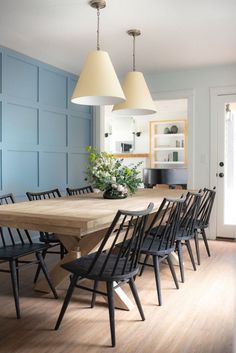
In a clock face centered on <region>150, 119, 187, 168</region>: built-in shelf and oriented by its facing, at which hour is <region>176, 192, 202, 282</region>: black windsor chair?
The black windsor chair is roughly at 12 o'clock from the built-in shelf.

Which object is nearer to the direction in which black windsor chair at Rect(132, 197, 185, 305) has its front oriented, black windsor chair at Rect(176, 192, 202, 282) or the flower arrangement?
the flower arrangement

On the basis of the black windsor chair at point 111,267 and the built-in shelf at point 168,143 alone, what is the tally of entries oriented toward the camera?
1

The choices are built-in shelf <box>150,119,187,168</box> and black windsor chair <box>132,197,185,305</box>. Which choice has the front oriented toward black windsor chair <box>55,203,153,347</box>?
the built-in shelf

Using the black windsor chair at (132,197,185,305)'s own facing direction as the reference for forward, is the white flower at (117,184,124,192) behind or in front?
in front

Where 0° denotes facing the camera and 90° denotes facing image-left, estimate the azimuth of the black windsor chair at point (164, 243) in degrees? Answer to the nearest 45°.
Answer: approximately 135°

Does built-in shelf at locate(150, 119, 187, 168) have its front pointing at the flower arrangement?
yes

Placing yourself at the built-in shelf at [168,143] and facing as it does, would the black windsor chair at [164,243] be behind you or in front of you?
in front

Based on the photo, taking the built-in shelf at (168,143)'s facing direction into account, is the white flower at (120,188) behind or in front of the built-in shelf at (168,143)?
in front

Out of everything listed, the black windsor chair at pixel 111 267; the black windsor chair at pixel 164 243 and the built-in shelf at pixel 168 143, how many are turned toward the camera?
1

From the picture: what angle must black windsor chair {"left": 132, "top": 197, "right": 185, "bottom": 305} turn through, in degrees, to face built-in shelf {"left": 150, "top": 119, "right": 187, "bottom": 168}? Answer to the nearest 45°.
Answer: approximately 45° to its right

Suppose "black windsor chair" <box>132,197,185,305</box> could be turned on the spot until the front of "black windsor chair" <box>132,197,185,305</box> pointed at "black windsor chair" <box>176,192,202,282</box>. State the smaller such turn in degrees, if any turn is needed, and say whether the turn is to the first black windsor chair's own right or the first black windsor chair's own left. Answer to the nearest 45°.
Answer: approximately 45° to the first black windsor chair's own right

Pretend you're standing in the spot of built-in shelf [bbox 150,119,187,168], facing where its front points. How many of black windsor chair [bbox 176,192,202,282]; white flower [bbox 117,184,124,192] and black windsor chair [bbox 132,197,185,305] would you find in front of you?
3

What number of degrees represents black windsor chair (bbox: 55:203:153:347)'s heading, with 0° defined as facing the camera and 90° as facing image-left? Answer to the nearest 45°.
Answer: approximately 135°
